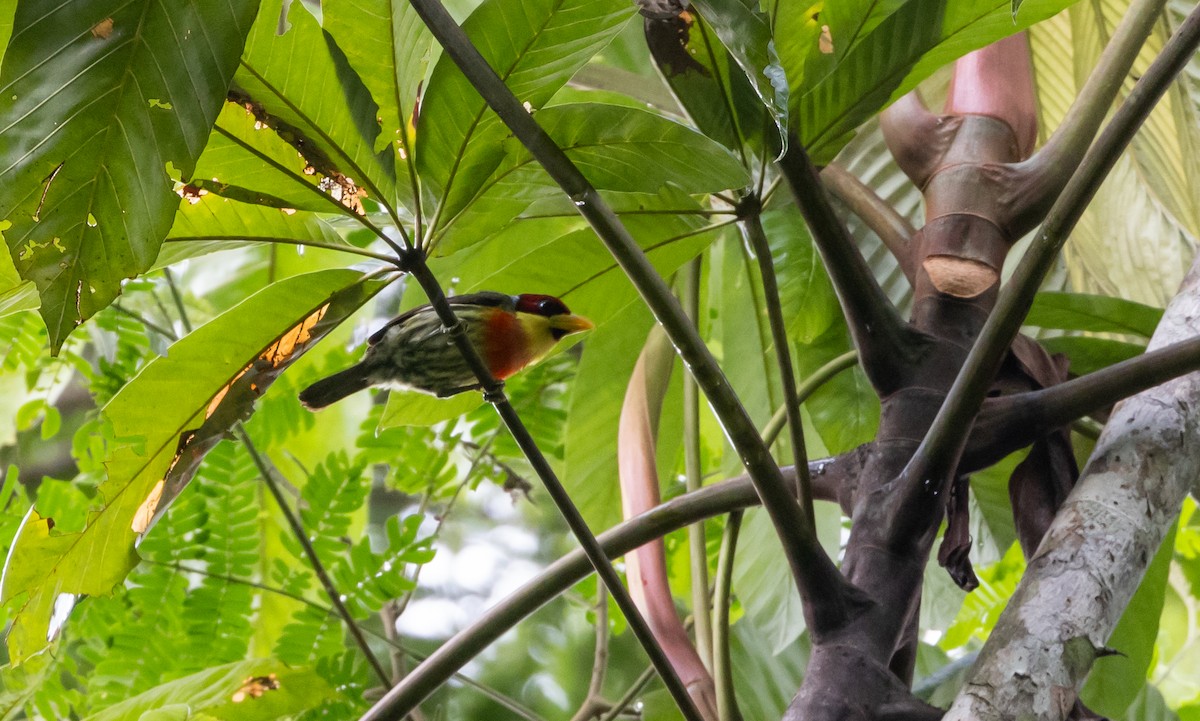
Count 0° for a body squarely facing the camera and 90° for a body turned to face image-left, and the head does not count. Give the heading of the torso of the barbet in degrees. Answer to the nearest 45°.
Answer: approximately 270°

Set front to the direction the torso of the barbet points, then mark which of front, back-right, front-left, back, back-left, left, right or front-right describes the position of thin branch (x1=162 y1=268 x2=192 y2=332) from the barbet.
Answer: back-left
